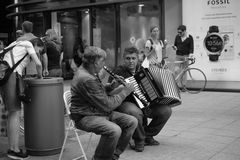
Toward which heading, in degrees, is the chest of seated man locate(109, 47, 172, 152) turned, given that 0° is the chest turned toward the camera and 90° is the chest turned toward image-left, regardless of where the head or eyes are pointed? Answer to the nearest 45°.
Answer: approximately 315°

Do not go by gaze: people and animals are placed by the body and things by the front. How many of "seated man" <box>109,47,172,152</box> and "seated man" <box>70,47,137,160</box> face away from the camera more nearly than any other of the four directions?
0

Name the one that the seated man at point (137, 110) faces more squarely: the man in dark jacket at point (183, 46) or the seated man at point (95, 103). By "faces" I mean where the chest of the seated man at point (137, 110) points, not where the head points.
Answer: the seated man

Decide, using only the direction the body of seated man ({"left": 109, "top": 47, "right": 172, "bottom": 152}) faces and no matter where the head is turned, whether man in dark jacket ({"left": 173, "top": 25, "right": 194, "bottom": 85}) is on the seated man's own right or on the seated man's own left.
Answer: on the seated man's own left

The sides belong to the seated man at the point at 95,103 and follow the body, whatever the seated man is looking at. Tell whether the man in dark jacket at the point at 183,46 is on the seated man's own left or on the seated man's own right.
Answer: on the seated man's own left

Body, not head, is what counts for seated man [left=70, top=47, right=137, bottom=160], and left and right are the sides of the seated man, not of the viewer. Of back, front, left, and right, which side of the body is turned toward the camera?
right

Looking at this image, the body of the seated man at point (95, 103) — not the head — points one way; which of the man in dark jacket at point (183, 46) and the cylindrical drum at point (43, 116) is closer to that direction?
the man in dark jacket

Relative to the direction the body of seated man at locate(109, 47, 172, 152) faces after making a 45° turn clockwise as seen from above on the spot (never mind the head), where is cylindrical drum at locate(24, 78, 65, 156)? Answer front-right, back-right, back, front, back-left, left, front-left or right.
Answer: right

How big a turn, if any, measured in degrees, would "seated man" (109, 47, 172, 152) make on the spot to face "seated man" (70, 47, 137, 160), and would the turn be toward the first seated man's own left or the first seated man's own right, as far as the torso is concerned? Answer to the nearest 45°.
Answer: approximately 90° to the first seated man's own right
